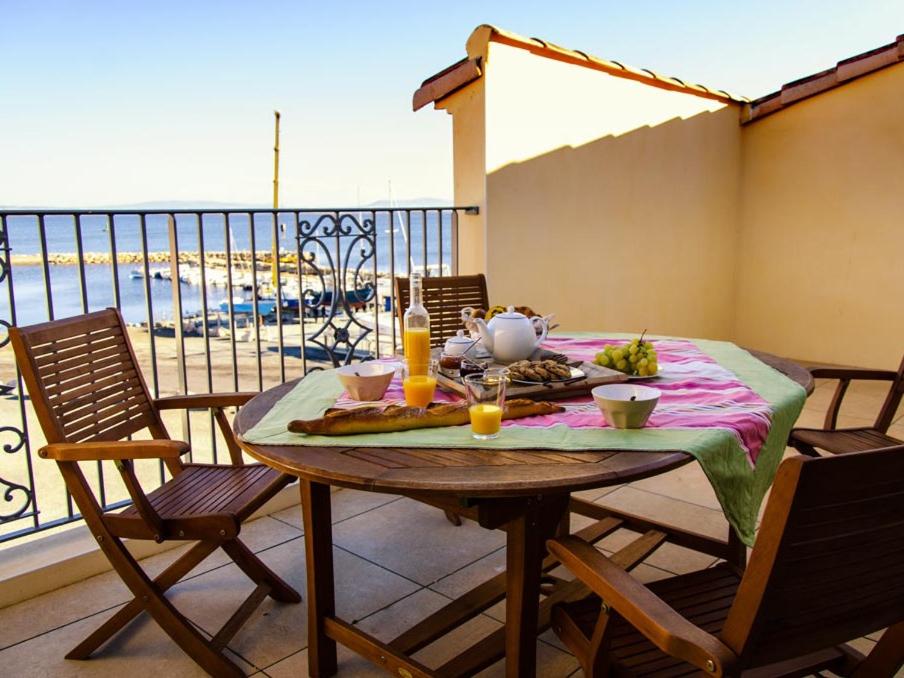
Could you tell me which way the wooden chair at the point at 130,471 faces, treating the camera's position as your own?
facing the viewer and to the right of the viewer

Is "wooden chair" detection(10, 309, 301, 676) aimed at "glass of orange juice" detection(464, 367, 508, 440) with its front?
yes

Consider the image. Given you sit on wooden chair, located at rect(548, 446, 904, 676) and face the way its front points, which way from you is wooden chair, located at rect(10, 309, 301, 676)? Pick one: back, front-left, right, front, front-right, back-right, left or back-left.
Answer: front-left

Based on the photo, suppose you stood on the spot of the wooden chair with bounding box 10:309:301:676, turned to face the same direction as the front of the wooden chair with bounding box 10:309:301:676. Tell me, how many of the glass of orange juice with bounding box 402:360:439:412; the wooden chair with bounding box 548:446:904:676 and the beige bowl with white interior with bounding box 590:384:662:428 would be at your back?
0

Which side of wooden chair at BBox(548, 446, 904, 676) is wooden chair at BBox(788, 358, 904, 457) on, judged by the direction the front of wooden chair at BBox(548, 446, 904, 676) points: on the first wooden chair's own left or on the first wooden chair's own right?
on the first wooden chair's own right

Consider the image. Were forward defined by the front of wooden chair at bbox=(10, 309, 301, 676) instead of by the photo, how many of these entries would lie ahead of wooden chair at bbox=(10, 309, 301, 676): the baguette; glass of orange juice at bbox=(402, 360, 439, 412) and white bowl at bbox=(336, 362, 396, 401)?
3

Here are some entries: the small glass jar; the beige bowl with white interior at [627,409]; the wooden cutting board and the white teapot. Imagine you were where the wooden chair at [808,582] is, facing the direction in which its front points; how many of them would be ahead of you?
4

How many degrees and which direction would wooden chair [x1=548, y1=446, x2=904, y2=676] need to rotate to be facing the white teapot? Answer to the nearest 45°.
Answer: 0° — it already faces it

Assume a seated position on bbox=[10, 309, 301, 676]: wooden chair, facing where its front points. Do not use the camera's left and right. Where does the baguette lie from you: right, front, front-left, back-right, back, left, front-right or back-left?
front

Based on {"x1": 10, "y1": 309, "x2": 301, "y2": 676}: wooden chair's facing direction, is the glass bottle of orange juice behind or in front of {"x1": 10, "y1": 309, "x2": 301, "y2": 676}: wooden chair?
in front

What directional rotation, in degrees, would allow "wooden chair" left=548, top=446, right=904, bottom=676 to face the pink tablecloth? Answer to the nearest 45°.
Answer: approximately 45° to its right

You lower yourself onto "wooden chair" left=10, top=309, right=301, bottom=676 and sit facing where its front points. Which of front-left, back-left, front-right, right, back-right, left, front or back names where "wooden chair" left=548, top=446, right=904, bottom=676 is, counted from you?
front

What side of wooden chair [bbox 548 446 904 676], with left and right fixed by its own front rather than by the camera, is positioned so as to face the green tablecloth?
front

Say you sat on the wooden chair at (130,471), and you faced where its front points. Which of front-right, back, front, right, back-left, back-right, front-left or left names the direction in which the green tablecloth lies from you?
front

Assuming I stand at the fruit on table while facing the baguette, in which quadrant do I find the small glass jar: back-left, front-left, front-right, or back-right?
front-right

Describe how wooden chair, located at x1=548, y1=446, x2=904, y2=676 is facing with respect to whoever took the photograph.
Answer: facing away from the viewer and to the left of the viewer

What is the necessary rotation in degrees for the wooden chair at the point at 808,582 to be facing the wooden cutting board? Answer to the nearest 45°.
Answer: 0° — it already faces it

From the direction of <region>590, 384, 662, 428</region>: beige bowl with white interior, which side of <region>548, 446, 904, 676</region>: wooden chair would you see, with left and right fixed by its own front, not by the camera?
front
